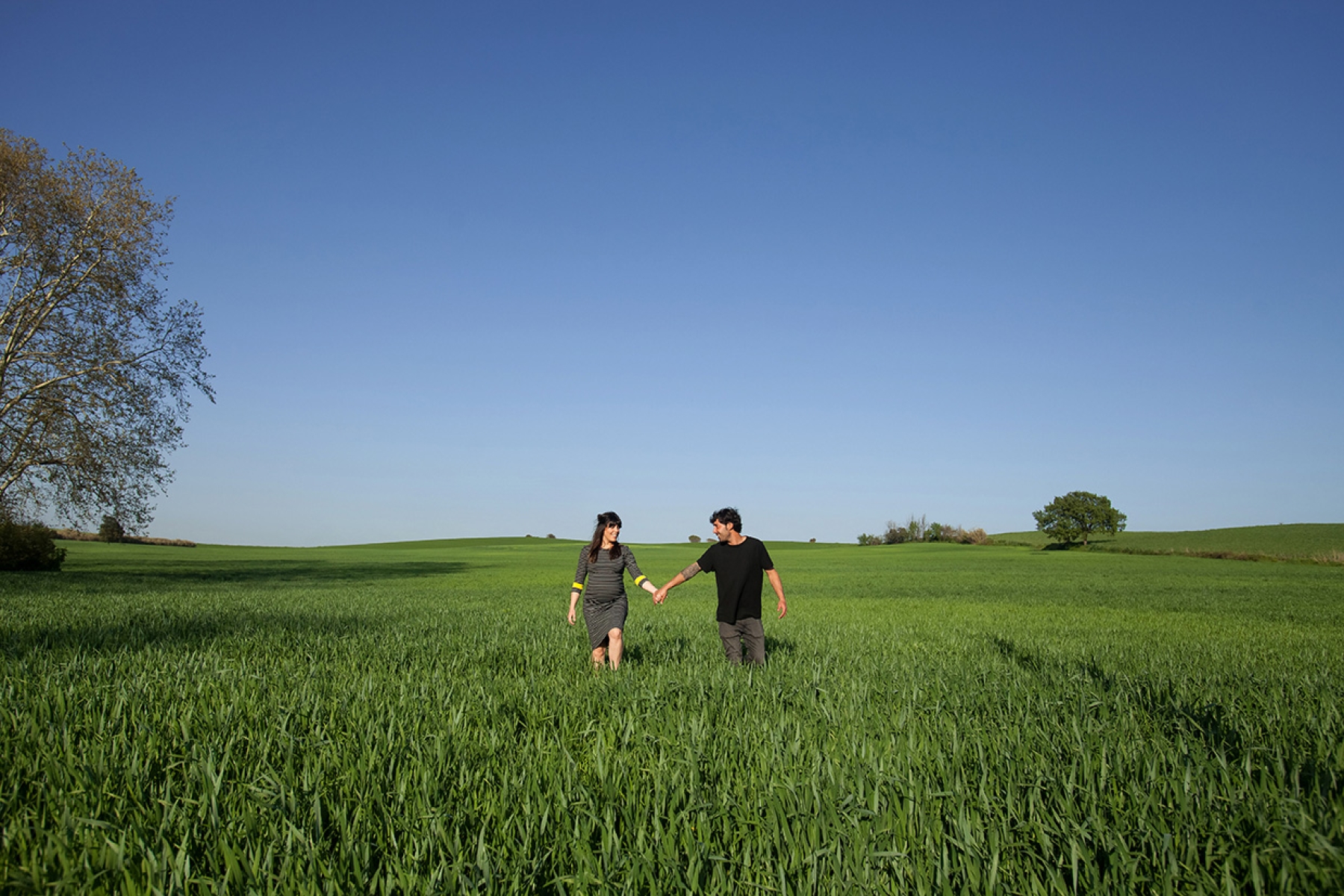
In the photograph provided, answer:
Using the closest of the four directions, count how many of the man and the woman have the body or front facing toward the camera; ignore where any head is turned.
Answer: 2

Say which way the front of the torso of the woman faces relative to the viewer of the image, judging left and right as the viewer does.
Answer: facing the viewer

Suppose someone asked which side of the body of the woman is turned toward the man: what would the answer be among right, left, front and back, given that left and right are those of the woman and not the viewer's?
left

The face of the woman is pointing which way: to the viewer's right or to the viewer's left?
to the viewer's right

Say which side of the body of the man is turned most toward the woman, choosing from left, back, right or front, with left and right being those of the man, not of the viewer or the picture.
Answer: right

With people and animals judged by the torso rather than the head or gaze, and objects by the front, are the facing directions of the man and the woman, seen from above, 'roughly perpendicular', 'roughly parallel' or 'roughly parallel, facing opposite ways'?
roughly parallel

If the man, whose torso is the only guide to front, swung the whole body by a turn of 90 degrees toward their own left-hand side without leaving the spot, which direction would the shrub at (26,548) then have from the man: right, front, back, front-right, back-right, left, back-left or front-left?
back-left

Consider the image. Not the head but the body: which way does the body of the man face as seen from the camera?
toward the camera

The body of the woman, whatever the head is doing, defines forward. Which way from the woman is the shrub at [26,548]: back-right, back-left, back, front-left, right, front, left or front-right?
back-right
